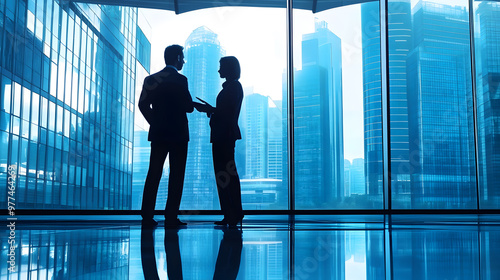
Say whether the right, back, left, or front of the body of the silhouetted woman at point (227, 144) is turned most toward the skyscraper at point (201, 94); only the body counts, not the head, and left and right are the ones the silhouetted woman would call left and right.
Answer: right

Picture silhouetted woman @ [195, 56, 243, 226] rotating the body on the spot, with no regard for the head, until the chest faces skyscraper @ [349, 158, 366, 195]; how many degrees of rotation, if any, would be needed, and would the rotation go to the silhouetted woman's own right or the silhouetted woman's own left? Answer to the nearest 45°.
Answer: approximately 135° to the silhouetted woman's own right

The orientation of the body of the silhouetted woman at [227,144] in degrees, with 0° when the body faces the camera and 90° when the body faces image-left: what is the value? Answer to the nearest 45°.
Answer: approximately 90°

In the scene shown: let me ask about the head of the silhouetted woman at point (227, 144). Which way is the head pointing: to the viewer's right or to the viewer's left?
to the viewer's left

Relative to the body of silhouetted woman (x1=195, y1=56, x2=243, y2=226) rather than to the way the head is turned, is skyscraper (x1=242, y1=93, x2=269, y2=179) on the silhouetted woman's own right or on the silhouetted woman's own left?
on the silhouetted woman's own right

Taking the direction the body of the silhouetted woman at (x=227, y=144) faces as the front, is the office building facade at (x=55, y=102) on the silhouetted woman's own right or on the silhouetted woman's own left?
on the silhouetted woman's own right

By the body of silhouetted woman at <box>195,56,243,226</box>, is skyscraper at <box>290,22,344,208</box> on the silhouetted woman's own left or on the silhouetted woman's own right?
on the silhouetted woman's own right

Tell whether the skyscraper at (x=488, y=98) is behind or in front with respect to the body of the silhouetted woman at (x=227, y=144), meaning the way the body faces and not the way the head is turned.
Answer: behind

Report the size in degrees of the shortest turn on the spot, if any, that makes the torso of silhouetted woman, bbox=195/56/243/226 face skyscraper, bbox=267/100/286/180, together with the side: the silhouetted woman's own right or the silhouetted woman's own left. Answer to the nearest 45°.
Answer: approximately 90° to the silhouetted woman's own right
